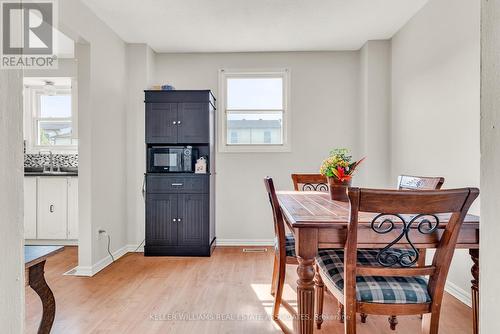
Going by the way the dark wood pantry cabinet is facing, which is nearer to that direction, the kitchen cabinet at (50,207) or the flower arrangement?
the flower arrangement

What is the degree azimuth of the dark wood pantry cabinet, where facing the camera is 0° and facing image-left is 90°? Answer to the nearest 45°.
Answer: approximately 0°

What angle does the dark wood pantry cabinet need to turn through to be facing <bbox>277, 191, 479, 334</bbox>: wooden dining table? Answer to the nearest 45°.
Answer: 0° — it already faces it

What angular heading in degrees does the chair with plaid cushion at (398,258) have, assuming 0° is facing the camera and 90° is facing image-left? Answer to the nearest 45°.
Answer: approximately 135°

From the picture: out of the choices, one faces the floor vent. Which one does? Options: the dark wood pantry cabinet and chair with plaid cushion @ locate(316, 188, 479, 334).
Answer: the chair with plaid cushion

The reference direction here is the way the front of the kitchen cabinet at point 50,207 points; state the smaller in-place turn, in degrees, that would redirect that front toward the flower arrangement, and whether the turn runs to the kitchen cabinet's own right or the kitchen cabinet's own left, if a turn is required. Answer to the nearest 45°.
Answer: approximately 45° to the kitchen cabinet's own left

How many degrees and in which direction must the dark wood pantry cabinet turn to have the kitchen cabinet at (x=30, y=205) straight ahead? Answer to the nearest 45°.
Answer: approximately 90° to its right

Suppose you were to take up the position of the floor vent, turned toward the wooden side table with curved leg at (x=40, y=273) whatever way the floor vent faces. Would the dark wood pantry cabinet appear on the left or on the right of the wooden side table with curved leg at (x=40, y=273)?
right
